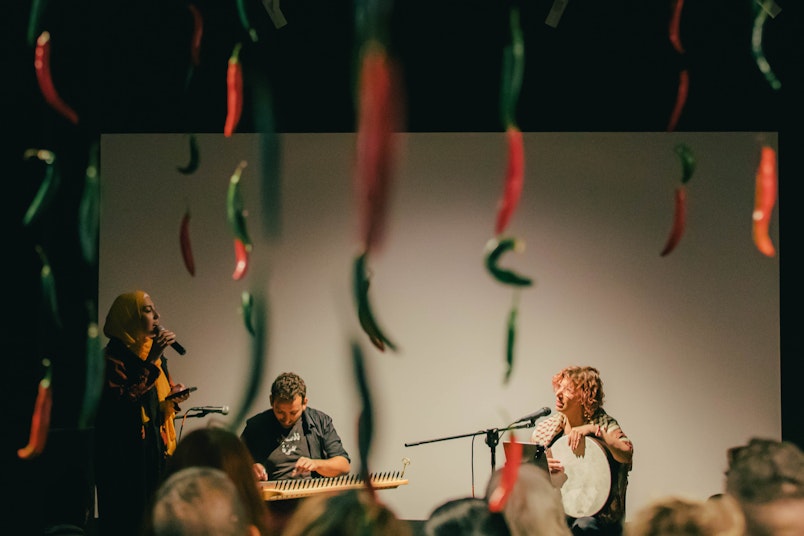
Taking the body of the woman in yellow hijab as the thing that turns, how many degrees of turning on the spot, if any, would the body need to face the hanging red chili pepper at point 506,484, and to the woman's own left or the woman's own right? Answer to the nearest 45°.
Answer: approximately 90° to the woman's own right

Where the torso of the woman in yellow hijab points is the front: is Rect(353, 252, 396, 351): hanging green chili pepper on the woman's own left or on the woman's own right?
on the woman's own right

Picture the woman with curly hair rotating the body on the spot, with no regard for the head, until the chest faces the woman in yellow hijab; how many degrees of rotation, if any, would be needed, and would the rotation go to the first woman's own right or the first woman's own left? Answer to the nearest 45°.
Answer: approximately 45° to the first woman's own right

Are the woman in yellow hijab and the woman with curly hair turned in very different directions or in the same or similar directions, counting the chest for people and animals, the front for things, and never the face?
very different directions

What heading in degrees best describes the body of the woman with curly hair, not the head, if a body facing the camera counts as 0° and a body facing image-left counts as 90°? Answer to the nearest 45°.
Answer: approximately 45°

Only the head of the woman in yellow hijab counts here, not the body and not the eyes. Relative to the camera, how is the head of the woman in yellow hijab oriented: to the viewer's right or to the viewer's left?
to the viewer's right

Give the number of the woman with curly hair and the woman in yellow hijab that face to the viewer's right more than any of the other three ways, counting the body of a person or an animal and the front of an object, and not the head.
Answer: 1

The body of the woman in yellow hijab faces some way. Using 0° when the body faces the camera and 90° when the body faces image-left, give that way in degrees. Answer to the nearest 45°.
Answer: approximately 270°

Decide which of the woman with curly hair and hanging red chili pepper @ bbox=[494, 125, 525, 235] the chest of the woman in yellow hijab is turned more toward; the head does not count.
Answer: the woman with curly hair
